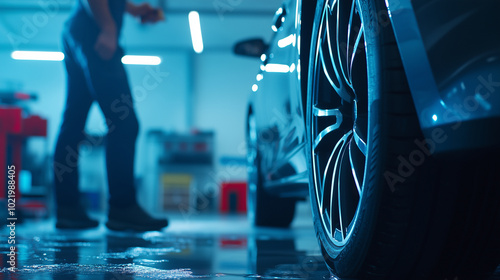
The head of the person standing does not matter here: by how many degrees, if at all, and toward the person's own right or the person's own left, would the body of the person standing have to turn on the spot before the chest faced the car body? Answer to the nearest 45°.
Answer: approximately 90° to the person's own right

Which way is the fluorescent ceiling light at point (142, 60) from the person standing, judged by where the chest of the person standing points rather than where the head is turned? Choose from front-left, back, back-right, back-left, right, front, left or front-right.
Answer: left

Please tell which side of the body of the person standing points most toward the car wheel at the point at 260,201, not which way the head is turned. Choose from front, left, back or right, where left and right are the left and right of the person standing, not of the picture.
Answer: front

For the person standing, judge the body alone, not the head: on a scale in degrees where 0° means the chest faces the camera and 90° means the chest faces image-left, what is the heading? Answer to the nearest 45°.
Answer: approximately 270°

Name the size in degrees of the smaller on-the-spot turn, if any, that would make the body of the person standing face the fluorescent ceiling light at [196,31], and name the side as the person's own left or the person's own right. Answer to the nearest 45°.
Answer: approximately 90° to the person's own left

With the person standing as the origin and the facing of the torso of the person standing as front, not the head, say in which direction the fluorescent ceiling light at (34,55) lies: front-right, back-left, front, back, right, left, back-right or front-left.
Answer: left
